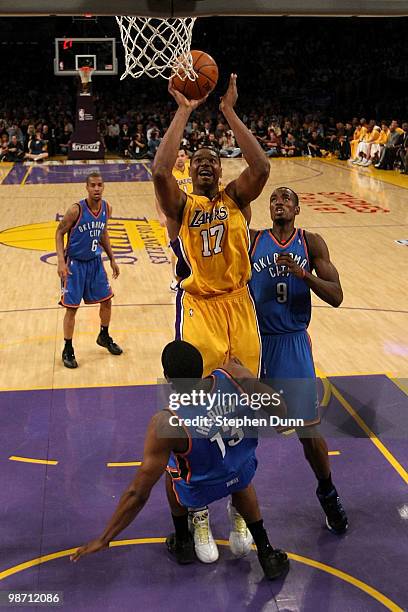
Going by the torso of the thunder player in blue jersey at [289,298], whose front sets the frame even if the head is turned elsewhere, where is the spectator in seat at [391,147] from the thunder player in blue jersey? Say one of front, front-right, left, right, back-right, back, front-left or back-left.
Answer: back

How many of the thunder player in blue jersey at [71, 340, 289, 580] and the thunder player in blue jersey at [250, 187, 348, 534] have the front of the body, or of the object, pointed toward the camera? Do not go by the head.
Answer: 1

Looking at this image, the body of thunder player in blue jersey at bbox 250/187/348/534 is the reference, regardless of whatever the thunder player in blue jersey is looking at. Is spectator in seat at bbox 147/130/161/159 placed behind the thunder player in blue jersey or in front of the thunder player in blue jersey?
behind

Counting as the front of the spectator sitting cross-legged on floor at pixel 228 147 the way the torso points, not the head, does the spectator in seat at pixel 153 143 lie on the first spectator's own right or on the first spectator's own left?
on the first spectator's own right

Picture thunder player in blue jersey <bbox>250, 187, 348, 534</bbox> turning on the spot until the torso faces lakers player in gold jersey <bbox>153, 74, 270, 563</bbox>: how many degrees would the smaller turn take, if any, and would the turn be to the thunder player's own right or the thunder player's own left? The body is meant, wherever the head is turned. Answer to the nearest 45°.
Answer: approximately 45° to the thunder player's own right

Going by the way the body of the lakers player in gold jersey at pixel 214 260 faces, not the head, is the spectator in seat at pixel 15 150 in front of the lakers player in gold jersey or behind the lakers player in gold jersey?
behind

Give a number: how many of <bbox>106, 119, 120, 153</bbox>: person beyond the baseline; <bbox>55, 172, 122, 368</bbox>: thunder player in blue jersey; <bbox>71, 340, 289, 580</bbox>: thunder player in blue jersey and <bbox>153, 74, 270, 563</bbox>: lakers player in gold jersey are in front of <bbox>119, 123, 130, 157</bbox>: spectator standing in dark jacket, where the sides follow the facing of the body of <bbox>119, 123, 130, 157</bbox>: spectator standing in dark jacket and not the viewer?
3

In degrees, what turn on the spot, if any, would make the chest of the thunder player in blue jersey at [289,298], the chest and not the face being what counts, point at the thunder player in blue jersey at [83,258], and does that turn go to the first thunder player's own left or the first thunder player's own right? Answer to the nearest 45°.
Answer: approximately 135° to the first thunder player's own right

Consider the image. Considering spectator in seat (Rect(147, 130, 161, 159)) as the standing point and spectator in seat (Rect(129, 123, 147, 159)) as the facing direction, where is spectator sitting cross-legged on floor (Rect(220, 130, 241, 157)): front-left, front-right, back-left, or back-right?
back-right

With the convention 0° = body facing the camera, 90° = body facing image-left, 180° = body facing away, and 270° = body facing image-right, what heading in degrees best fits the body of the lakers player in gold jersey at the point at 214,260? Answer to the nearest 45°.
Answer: approximately 0°

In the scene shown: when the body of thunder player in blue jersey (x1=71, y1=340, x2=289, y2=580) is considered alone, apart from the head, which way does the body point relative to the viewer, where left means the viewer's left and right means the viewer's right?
facing away from the viewer and to the left of the viewer
